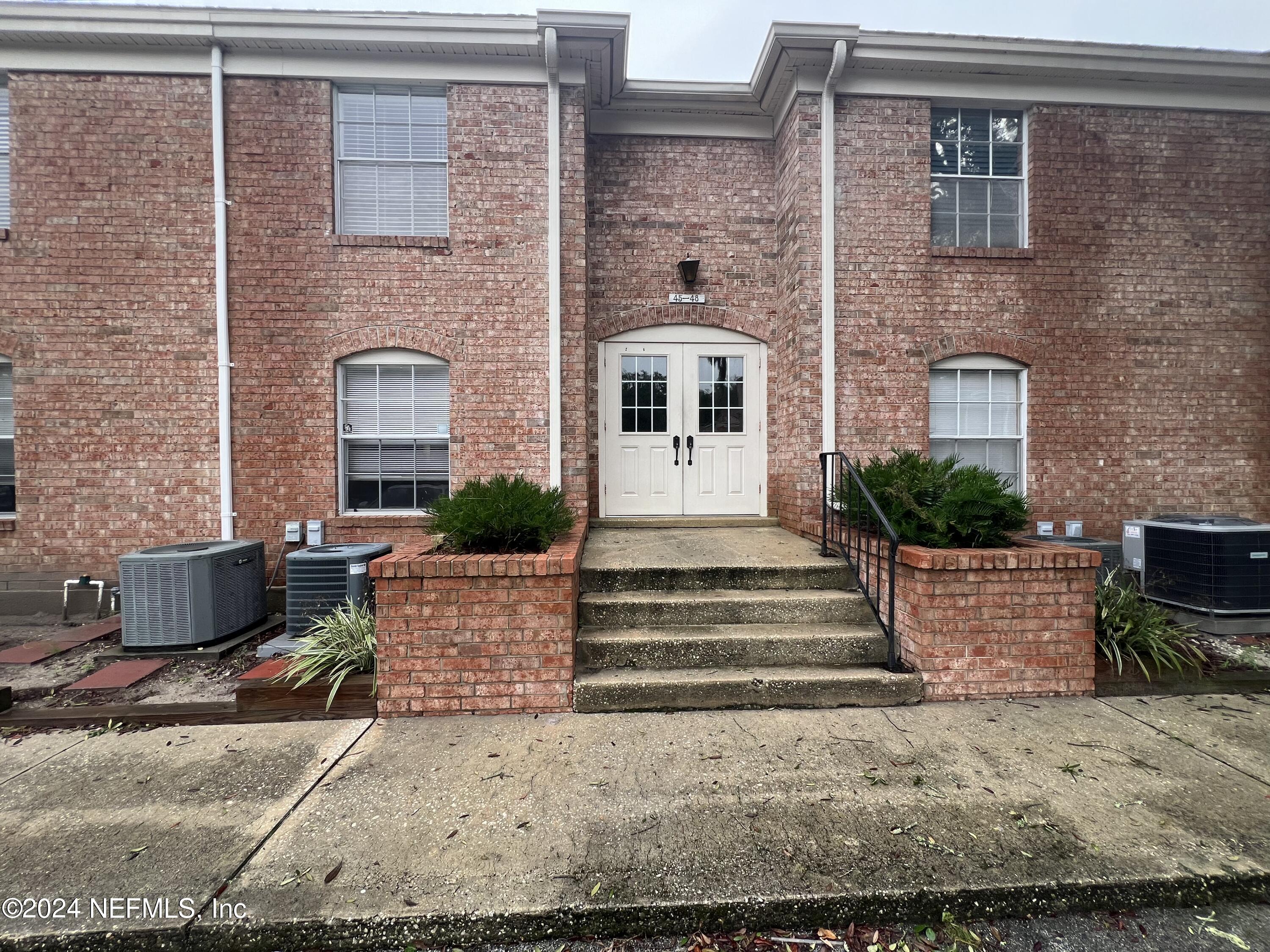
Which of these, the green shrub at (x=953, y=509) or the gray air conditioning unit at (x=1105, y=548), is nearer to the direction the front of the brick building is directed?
the green shrub

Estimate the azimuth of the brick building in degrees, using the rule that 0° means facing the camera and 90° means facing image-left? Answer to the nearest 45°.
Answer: approximately 0°

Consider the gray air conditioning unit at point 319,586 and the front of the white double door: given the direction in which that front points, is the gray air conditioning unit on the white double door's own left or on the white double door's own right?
on the white double door's own right

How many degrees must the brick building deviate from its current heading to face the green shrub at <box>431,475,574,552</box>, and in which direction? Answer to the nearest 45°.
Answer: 0° — it already faces it

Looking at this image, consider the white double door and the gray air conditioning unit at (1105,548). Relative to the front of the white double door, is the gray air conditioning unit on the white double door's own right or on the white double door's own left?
on the white double door's own left

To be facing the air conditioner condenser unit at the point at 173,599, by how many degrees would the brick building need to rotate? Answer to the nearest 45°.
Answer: approximately 45° to its right

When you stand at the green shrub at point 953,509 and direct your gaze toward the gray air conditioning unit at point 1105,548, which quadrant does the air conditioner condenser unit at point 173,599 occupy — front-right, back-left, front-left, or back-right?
back-left

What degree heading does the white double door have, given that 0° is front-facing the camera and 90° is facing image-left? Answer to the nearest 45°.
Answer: approximately 0°

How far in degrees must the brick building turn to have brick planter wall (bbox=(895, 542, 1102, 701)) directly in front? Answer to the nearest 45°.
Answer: approximately 45° to its left
